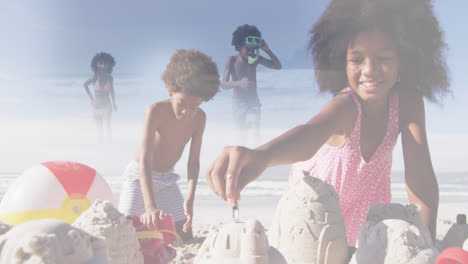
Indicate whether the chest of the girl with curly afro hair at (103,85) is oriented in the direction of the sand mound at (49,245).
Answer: yes

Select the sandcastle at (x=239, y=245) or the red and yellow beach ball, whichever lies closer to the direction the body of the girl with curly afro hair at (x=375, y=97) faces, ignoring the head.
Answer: the sandcastle

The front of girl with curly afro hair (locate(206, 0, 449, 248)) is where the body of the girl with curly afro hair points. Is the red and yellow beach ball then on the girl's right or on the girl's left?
on the girl's right

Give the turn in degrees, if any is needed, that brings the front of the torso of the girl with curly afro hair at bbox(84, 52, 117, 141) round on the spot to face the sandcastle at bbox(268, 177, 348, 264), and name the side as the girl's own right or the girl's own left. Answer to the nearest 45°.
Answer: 0° — they already face it

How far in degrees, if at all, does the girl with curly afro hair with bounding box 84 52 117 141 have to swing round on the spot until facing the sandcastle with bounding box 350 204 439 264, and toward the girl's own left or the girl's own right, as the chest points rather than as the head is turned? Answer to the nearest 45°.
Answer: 0° — they already face it

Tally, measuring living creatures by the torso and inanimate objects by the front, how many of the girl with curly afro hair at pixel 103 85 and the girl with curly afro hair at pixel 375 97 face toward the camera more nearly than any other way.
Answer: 2

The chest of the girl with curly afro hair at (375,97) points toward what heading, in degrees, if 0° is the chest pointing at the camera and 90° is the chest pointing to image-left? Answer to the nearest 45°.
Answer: approximately 0°

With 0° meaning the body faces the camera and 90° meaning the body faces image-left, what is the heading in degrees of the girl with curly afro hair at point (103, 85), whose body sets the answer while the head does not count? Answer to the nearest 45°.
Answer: approximately 0°

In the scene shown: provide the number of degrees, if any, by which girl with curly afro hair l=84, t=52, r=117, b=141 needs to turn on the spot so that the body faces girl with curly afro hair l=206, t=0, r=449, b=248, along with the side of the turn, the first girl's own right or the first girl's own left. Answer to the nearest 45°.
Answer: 0° — they already face them

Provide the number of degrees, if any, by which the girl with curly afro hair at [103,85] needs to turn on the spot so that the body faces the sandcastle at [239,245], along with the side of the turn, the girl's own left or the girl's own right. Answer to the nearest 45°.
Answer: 0° — they already face it
